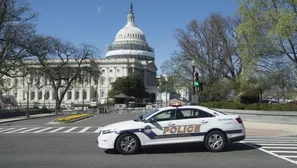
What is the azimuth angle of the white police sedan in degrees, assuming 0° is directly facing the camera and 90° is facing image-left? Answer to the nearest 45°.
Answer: approximately 90°

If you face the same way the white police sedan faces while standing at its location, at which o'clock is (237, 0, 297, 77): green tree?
The green tree is roughly at 4 o'clock from the white police sedan.
